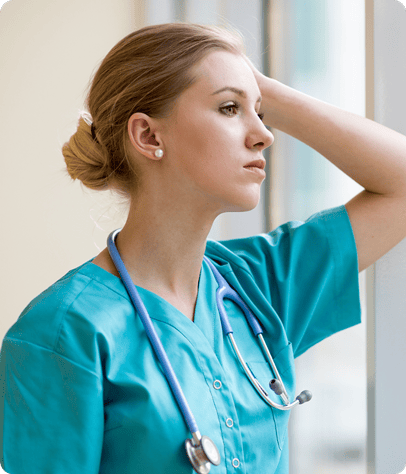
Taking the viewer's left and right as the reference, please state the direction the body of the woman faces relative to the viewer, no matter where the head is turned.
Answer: facing the viewer and to the right of the viewer

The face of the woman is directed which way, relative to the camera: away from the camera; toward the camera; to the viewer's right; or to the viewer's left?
to the viewer's right
